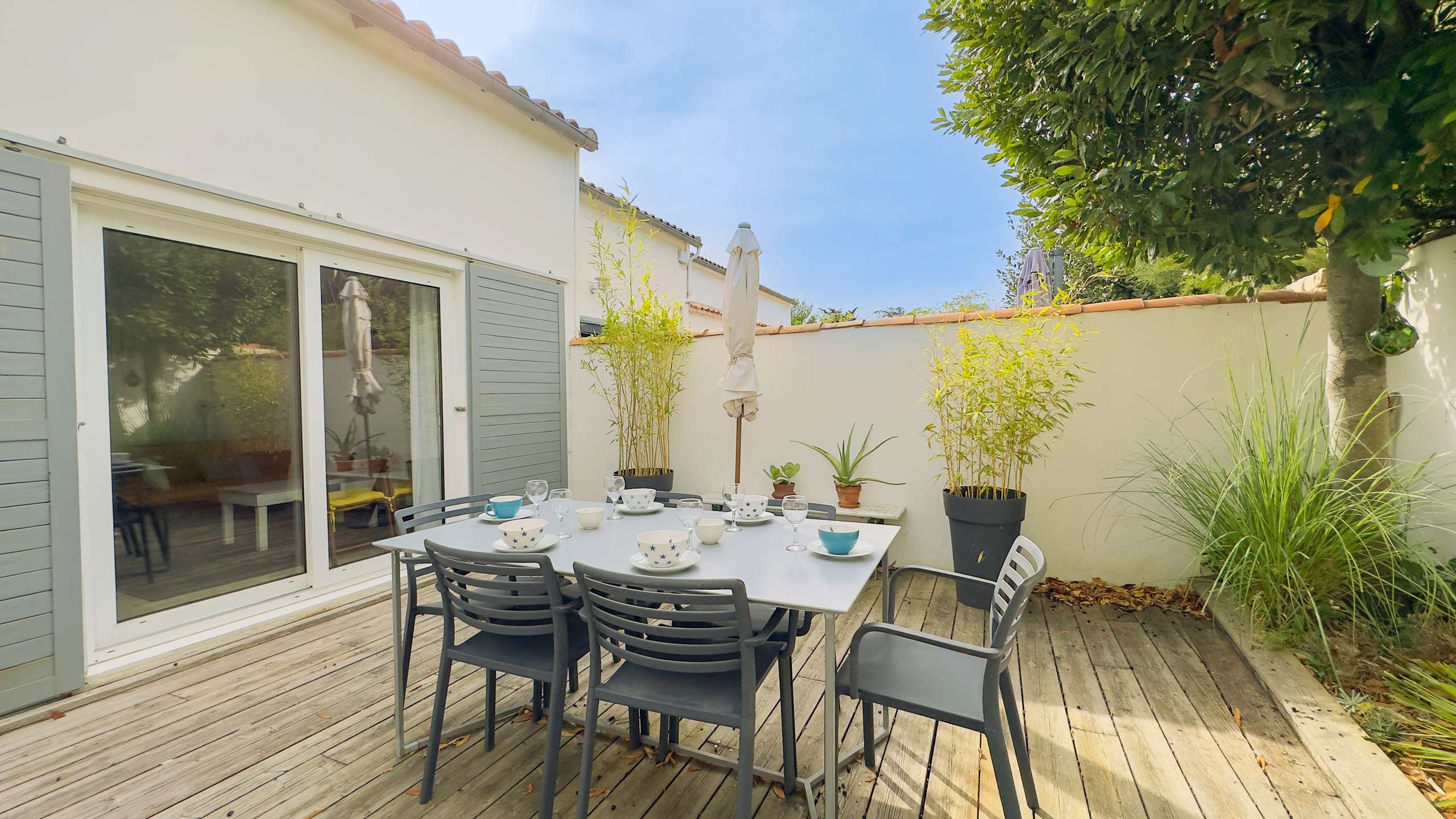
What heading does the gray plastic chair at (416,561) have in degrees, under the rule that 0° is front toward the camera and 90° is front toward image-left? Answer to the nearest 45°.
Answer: approximately 315°

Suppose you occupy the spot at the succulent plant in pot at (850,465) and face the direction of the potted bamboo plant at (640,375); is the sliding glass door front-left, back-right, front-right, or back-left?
front-left

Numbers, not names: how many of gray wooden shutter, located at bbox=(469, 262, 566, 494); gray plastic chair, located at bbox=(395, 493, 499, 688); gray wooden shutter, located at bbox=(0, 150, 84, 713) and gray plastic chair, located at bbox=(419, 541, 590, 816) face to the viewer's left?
0

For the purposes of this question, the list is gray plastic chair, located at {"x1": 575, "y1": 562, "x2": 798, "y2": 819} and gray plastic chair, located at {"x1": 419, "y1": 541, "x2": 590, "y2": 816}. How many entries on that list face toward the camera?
0

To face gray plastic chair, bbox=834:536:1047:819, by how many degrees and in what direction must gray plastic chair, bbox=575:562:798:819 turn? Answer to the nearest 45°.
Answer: approximately 45° to its right

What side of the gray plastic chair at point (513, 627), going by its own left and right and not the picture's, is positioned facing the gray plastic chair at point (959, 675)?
right

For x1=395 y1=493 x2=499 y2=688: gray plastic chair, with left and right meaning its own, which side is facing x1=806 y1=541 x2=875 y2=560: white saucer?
front

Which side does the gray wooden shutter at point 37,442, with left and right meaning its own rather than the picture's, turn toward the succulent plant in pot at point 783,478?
left

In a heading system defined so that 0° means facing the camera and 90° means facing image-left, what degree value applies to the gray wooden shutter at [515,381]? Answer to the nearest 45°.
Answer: approximately 315°

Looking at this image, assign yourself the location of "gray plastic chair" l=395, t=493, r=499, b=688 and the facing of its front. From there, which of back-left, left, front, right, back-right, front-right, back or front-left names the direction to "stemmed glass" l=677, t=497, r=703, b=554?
front

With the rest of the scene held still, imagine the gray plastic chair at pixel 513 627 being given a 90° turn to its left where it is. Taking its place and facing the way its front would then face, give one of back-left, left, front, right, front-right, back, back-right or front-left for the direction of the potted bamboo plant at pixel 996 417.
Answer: back-right

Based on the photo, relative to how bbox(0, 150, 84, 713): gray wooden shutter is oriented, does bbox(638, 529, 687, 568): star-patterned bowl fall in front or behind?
in front

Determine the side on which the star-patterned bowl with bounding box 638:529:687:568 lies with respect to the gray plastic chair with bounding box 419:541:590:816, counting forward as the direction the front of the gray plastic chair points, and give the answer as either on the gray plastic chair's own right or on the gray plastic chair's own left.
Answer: on the gray plastic chair's own right

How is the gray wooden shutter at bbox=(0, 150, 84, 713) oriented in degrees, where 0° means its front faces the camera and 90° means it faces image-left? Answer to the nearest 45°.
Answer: approximately 315°

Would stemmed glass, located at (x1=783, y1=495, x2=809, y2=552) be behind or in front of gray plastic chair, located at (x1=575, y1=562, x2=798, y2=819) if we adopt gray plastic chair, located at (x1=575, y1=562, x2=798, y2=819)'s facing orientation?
in front

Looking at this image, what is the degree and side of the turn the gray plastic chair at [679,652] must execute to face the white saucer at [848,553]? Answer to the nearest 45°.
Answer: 0° — it already faces it

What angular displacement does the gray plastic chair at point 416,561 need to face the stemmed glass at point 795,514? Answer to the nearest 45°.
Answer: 0° — it already faces it

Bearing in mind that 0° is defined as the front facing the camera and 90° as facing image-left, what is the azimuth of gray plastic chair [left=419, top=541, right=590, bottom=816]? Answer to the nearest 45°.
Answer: approximately 225°

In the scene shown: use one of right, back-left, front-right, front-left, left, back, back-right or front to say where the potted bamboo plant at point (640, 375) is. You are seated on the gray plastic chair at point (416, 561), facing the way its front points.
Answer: left
